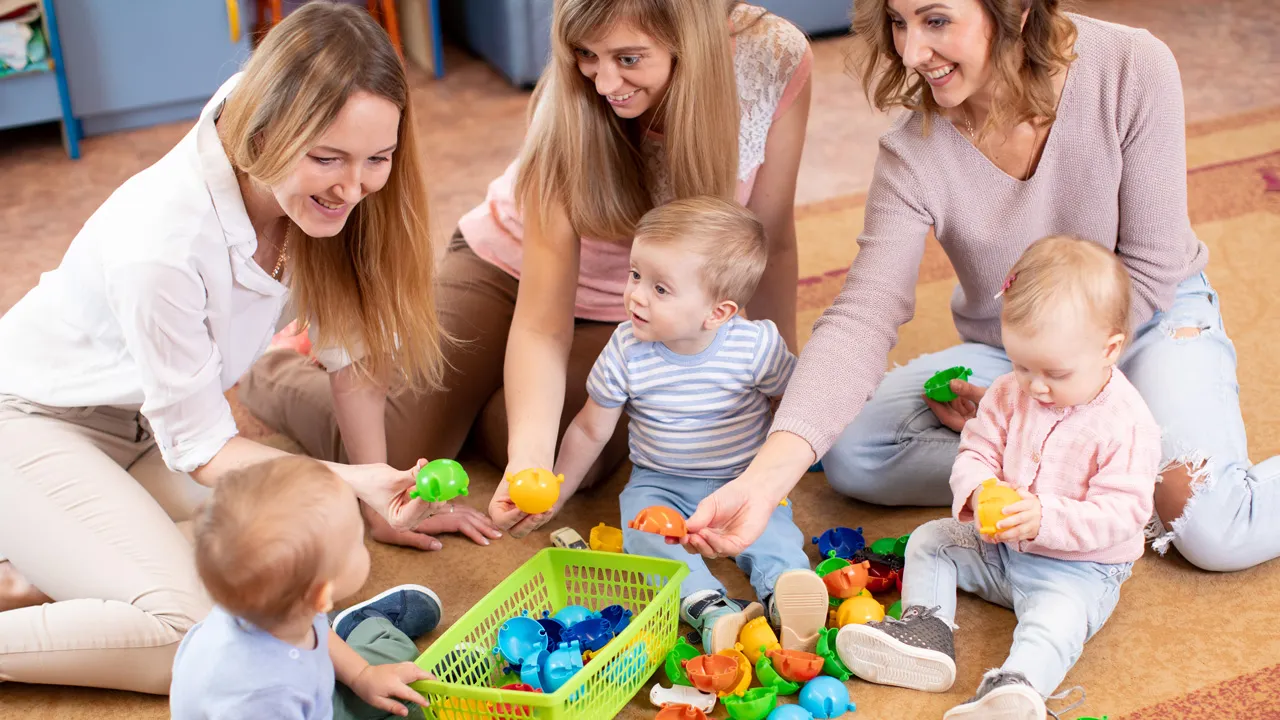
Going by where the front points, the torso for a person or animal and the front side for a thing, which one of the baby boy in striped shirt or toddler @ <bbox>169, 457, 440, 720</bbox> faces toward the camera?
the baby boy in striped shirt

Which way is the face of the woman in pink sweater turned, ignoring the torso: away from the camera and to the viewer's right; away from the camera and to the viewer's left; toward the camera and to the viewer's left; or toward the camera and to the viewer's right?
toward the camera and to the viewer's left

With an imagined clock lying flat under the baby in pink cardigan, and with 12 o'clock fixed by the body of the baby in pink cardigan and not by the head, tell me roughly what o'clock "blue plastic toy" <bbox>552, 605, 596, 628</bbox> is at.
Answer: The blue plastic toy is roughly at 1 o'clock from the baby in pink cardigan.

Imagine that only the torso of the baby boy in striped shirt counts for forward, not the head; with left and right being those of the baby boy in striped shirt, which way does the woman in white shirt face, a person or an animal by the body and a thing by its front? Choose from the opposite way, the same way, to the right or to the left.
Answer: to the left

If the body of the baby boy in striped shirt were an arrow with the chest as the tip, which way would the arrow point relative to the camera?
toward the camera

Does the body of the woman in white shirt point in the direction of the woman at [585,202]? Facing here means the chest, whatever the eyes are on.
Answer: no

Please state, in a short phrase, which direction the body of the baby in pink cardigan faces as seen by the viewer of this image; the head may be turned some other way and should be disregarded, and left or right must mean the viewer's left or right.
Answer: facing the viewer and to the left of the viewer

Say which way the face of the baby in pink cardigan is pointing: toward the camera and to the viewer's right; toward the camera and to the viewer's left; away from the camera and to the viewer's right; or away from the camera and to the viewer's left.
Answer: toward the camera and to the viewer's left

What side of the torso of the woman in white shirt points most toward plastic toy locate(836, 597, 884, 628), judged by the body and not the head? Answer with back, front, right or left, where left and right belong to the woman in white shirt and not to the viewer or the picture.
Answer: front

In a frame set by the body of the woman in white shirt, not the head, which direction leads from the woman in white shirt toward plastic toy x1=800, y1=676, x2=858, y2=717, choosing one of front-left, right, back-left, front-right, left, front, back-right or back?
front

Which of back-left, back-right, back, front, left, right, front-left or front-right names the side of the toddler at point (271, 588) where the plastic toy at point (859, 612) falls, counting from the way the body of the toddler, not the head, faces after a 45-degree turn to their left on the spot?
right

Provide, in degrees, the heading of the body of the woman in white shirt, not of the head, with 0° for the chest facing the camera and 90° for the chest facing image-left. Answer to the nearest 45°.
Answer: approximately 315°

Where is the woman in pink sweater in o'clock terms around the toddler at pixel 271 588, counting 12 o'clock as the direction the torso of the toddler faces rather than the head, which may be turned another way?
The woman in pink sweater is roughly at 1 o'clock from the toddler.

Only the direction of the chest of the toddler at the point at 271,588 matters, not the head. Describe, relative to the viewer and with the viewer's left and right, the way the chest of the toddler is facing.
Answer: facing away from the viewer and to the right of the viewer
